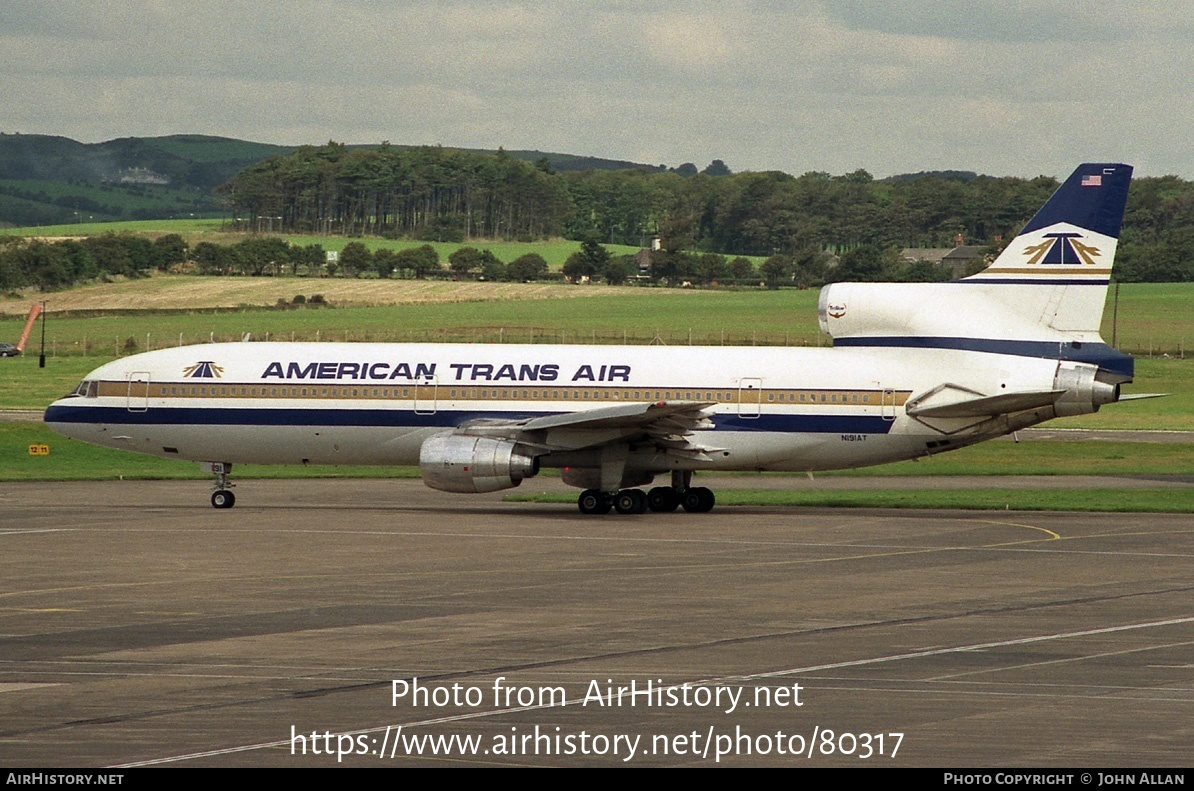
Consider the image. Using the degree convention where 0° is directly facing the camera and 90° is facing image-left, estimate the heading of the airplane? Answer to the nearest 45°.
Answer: approximately 90°
